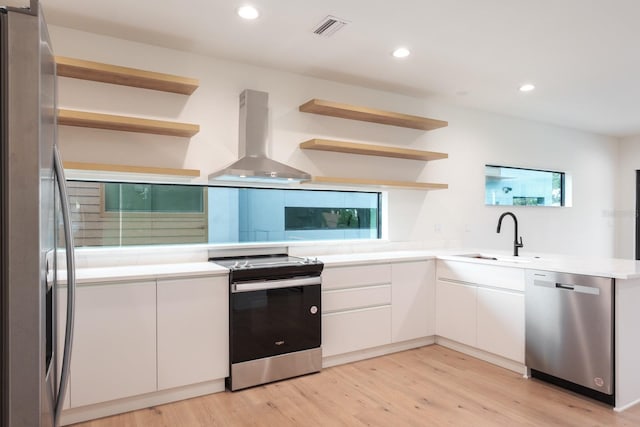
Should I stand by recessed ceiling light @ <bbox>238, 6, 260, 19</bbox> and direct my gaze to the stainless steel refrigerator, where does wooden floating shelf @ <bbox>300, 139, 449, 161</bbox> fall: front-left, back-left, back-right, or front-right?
back-left

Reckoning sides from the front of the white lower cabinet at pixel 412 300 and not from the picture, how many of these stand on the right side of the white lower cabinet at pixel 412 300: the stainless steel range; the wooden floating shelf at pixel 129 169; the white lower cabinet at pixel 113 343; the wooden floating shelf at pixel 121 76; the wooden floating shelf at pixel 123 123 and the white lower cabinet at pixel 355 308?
6

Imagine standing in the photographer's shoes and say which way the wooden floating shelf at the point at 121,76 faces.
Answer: facing the viewer

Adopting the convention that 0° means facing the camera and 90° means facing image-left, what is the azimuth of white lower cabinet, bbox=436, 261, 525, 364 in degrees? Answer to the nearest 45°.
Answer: approximately 45°

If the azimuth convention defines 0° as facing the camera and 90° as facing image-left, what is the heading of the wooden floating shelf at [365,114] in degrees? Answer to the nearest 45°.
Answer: approximately 315°

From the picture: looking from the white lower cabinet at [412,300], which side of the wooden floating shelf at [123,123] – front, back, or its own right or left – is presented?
left

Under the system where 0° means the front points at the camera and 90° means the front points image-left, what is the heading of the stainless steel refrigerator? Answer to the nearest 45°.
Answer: approximately 270°

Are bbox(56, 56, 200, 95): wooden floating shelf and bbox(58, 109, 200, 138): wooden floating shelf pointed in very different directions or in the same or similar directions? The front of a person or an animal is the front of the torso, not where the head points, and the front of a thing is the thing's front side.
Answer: same or similar directions

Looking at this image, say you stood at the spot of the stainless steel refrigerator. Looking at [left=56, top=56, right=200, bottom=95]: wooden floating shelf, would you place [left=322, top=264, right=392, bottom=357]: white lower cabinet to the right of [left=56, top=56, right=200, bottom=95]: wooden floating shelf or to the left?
right

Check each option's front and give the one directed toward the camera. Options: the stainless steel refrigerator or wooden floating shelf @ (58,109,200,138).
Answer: the wooden floating shelf

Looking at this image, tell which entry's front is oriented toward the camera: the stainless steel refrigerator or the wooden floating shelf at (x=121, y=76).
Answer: the wooden floating shelf

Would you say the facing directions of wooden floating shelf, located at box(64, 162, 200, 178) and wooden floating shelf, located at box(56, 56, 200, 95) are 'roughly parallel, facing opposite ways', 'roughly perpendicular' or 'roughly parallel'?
roughly parallel

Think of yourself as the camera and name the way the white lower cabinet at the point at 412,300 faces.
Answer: facing the viewer and to the right of the viewer

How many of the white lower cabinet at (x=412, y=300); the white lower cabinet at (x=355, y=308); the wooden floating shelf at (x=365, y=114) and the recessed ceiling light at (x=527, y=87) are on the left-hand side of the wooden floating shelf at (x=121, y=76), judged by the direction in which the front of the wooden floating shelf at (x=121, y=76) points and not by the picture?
4

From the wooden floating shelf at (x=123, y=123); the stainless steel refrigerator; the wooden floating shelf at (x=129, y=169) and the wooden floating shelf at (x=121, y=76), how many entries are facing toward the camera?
3

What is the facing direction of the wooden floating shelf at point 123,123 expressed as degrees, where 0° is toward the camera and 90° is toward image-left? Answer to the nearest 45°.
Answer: approximately 0°
